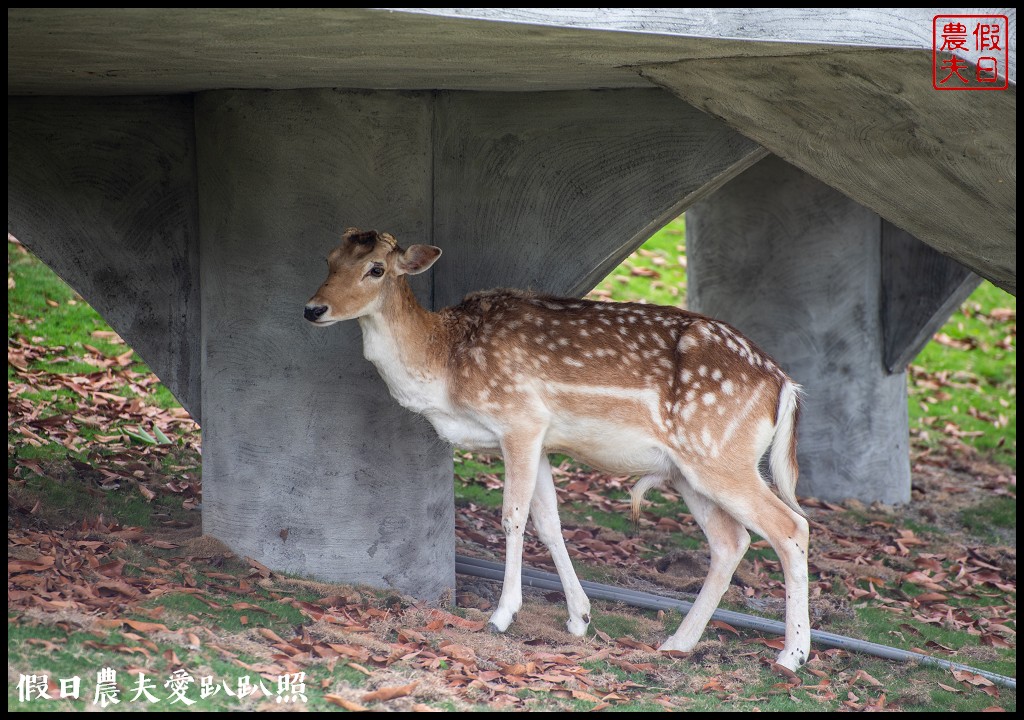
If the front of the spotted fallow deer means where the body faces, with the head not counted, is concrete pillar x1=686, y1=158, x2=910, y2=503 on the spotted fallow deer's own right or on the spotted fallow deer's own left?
on the spotted fallow deer's own right

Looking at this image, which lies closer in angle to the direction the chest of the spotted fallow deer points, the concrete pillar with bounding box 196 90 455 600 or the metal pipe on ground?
the concrete pillar

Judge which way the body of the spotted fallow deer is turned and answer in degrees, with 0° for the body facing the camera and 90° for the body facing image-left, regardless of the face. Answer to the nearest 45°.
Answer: approximately 90°
